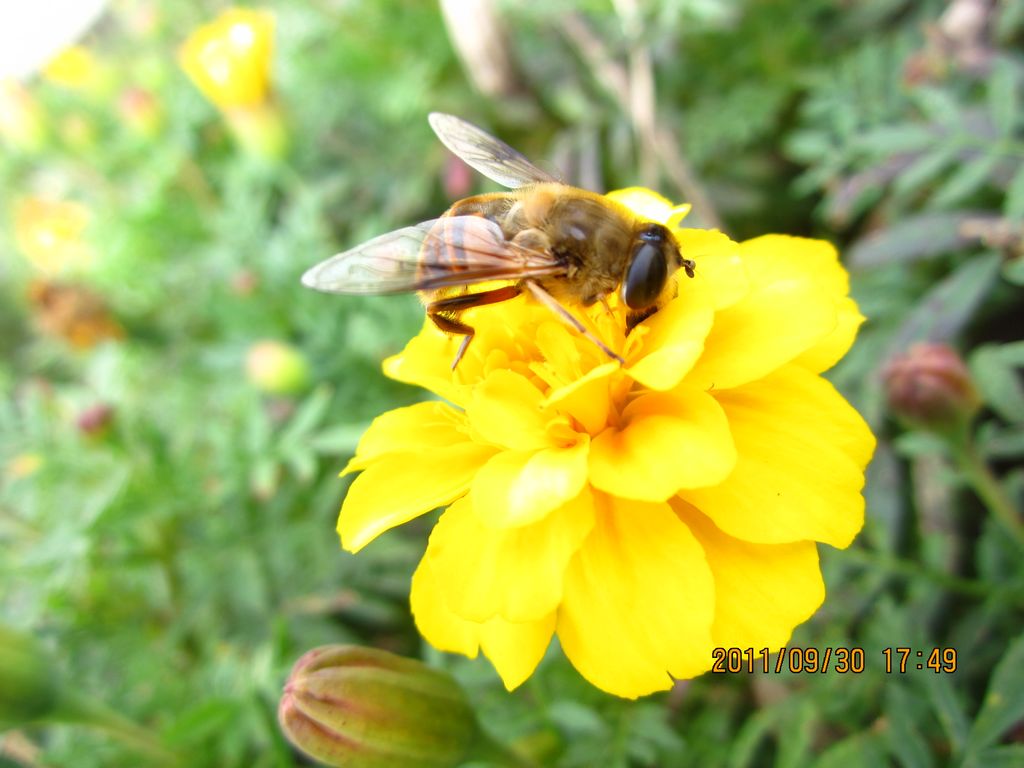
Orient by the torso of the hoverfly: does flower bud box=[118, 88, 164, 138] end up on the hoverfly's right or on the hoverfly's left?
on the hoverfly's left

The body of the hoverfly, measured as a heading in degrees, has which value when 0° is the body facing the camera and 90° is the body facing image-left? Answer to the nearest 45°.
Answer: approximately 270°
